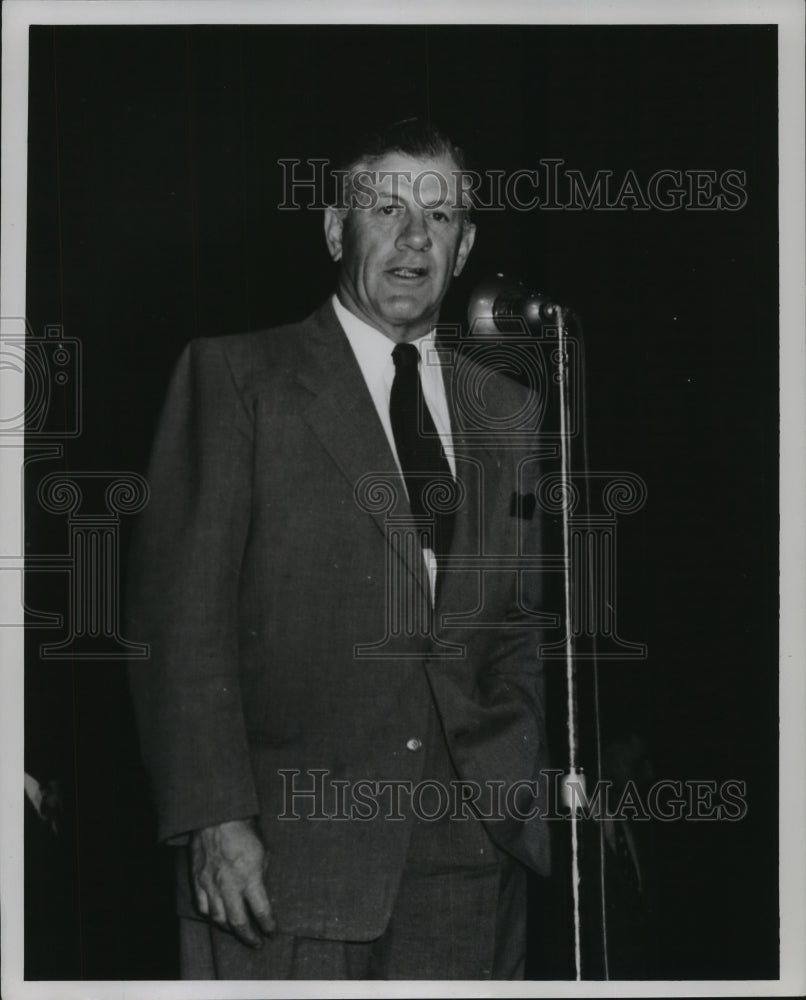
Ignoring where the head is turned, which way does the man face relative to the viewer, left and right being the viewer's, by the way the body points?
facing the viewer and to the right of the viewer
